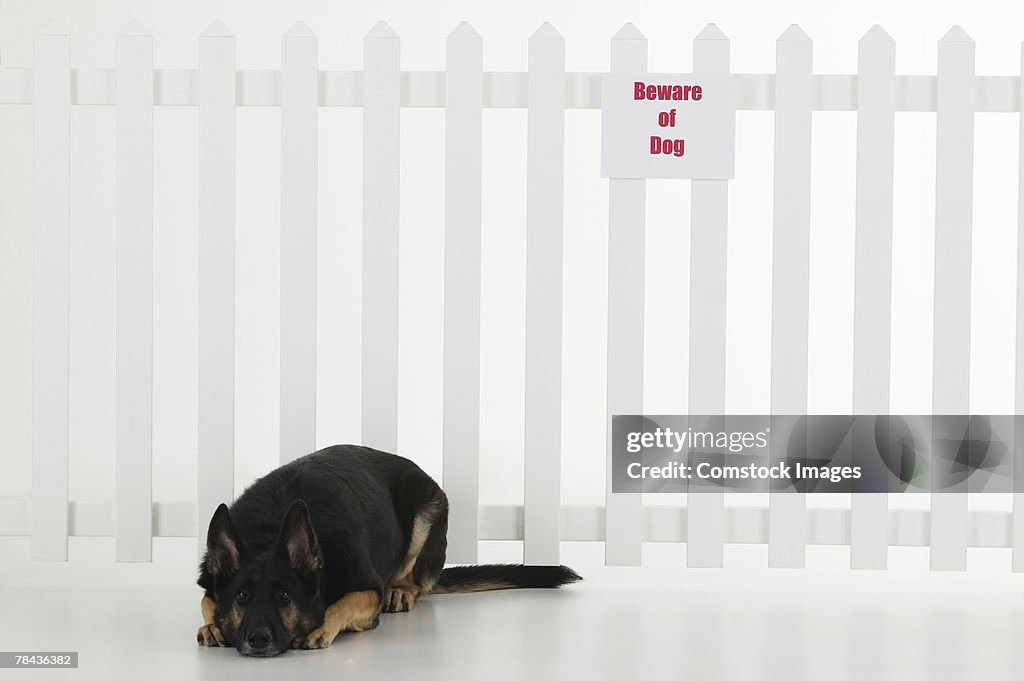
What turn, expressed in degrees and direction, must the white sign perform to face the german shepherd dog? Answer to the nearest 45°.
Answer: approximately 45° to its right

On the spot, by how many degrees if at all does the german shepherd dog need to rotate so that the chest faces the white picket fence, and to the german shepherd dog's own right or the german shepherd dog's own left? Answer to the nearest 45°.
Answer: approximately 180°

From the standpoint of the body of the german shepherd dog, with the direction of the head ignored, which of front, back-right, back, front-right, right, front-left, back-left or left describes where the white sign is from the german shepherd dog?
back

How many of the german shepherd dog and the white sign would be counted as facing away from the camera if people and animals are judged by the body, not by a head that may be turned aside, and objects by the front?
0

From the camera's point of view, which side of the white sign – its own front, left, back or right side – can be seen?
front

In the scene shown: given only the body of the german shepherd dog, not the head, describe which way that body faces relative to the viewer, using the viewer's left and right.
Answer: facing the viewer and to the left of the viewer
